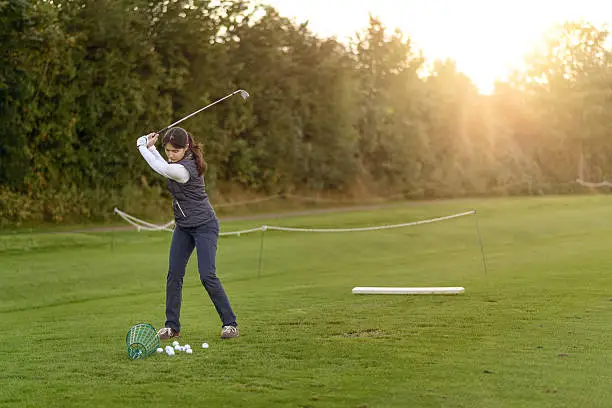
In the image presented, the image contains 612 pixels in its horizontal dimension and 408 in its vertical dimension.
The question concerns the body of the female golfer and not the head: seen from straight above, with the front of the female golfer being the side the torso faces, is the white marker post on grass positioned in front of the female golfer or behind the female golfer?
behind

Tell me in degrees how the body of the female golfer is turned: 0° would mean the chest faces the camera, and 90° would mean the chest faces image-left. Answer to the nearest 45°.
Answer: approximately 45°
